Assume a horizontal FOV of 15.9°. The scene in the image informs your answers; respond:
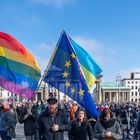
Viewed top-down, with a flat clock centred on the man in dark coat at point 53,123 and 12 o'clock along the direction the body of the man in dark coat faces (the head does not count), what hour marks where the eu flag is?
The eu flag is roughly at 6 o'clock from the man in dark coat.

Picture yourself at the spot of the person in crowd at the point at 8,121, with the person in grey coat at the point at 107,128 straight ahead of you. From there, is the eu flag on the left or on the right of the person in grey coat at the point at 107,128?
left

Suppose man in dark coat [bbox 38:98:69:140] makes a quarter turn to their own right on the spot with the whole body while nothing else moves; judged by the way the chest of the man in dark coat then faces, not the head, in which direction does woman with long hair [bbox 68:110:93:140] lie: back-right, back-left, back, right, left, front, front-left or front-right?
back-right

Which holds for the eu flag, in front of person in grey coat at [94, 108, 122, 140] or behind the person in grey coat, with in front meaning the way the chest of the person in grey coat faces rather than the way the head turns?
behind

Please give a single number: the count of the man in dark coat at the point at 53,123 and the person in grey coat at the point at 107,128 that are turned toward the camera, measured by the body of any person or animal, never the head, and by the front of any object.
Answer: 2

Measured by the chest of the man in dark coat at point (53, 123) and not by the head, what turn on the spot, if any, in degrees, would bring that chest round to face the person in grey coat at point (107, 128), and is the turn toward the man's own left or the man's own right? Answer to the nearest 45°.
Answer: approximately 90° to the man's own left

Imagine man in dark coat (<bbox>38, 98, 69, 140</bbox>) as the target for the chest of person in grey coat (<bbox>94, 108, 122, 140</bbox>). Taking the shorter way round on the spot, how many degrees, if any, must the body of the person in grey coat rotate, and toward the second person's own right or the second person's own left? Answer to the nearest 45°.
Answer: approximately 90° to the second person's own right

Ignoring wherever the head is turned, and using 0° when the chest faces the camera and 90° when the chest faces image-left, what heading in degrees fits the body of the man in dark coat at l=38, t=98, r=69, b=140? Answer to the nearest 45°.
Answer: approximately 0°
